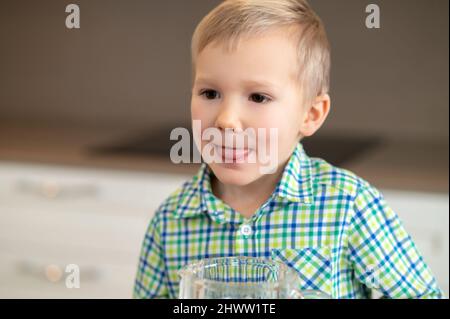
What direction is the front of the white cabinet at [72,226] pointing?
toward the camera

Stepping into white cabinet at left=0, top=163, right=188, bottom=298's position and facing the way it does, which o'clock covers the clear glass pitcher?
The clear glass pitcher is roughly at 12 o'clock from the white cabinet.

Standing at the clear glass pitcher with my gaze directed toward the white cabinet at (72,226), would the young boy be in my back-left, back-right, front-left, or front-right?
front-right

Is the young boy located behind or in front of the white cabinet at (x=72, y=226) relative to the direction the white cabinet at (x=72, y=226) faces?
in front

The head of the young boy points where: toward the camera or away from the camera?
toward the camera

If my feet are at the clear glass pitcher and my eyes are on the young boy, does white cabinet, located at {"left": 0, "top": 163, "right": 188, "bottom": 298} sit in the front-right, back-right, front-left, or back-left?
front-left
